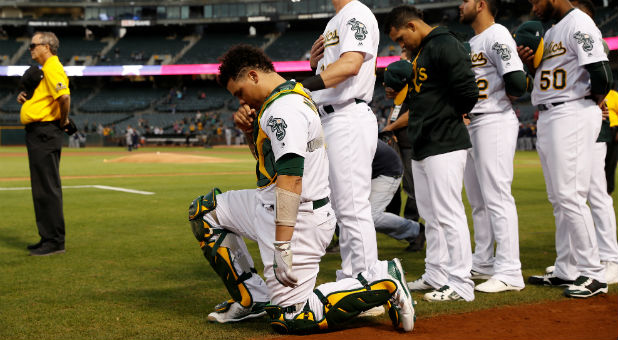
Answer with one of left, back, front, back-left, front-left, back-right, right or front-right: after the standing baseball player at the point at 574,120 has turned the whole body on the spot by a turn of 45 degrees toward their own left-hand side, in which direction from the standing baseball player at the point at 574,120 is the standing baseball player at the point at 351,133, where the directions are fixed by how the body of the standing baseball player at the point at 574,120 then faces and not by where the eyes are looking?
front-right

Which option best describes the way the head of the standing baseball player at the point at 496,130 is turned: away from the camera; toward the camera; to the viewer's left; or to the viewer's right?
to the viewer's left

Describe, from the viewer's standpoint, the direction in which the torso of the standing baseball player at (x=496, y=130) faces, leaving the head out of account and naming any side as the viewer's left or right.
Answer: facing the viewer and to the left of the viewer

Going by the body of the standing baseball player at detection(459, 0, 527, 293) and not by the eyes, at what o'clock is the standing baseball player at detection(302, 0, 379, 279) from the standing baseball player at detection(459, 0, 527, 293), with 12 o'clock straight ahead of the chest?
the standing baseball player at detection(302, 0, 379, 279) is roughly at 12 o'clock from the standing baseball player at detection(459, 0, 527, 293).

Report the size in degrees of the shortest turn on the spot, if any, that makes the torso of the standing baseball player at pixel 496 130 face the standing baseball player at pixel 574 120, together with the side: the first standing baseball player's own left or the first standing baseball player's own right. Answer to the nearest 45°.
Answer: approximately 135° to the first standing baseball player's own left

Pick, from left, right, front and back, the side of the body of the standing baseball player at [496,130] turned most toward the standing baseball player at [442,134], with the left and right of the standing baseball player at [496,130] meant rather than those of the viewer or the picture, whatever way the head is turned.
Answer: front

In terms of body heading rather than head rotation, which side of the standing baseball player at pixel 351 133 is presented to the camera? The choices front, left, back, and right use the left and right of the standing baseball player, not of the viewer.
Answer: left

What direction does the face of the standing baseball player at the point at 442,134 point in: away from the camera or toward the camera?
toward the camera

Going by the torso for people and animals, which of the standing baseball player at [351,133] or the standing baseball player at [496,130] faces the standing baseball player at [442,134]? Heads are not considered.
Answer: the standing baseball player at [496,130]

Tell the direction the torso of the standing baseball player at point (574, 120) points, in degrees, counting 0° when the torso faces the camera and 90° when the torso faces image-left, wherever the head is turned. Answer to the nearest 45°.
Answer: approximately 45°

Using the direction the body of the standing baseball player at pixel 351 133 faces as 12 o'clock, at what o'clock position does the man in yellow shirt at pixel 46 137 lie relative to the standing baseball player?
The man in yellow shirt is roughly at 1 o'clock from the standing baseball player.

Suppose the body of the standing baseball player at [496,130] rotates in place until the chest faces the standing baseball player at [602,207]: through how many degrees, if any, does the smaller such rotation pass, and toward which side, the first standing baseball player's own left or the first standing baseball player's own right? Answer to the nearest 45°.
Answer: approximately 180°
